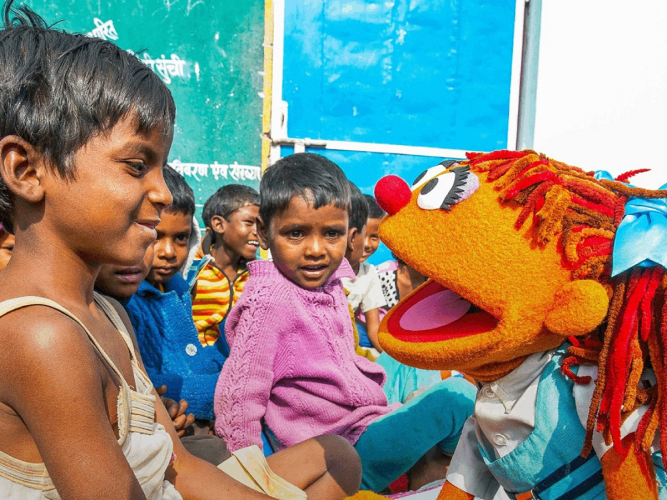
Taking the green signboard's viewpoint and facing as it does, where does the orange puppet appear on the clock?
The orange puppet is roughly at 12 o'clock from the green signboard.

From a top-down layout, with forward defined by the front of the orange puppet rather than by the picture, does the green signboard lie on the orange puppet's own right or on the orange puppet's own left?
on the orange puppet's own right

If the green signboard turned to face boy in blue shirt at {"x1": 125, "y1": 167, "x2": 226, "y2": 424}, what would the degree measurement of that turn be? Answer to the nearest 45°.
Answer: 0° — it already faces them

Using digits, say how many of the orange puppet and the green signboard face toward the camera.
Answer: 1

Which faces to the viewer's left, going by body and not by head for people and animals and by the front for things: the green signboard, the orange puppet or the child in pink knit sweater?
the orange puppet

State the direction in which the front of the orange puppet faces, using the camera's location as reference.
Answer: facing to the left of the viewer
